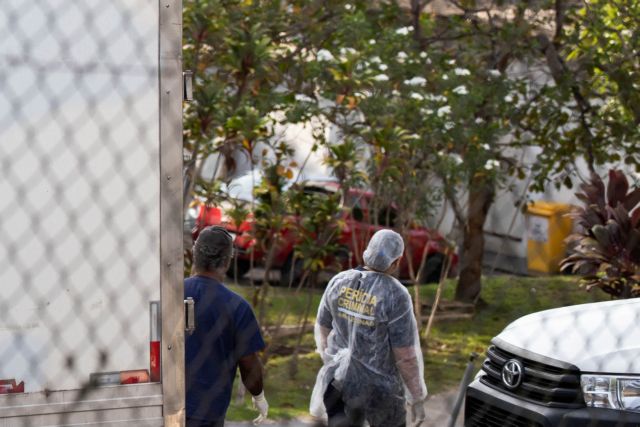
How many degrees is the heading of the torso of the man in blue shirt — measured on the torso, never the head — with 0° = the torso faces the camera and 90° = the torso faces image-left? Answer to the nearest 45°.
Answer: approximately 180°

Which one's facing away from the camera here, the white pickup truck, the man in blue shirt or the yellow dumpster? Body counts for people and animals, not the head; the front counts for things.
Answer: the man in blue shirt

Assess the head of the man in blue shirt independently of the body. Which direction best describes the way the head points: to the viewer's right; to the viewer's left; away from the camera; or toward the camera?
away from the camera
